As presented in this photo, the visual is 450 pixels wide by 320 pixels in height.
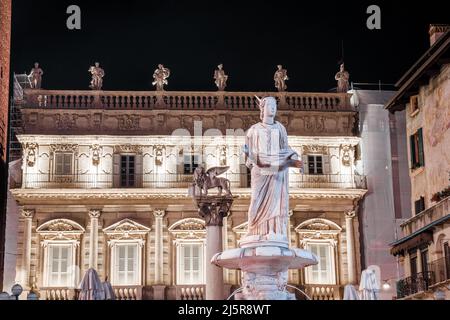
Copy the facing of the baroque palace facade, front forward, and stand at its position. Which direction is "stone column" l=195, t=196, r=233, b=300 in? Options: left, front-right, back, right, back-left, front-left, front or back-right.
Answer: front

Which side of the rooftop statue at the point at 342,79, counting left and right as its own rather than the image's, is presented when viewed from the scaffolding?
right

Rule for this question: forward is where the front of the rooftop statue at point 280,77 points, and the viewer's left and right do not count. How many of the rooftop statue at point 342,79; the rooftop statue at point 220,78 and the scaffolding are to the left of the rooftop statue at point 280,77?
1

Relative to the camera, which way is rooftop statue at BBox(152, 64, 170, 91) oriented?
toward the camera

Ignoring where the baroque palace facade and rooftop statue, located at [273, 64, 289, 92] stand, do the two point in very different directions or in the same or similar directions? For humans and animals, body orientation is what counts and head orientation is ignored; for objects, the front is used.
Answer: same or similar directions

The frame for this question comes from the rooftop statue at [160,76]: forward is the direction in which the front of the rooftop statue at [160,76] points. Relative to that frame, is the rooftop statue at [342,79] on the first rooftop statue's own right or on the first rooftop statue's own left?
on the first rooftop statue's own left

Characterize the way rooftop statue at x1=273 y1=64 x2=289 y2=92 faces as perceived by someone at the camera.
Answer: facing the viewer

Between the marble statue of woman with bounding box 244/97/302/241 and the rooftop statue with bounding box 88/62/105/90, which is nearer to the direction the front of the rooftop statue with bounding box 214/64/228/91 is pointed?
the marble statue of woman

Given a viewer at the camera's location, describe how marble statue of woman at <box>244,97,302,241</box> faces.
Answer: facing the viewer and to the right of the viewer

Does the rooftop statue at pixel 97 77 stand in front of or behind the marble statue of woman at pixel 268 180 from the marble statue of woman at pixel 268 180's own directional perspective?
behind

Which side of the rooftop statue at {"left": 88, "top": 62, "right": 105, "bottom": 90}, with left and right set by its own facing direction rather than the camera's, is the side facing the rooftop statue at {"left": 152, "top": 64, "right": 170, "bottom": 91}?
left

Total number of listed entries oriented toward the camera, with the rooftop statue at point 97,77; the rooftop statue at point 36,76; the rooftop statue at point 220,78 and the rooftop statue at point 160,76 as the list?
4

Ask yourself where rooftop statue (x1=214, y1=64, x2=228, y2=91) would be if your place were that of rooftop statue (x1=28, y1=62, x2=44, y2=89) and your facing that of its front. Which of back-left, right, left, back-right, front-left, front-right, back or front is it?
left

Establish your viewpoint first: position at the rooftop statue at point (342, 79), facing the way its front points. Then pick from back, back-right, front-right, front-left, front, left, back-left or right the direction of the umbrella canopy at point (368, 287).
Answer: front

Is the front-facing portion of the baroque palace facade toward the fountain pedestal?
yes
